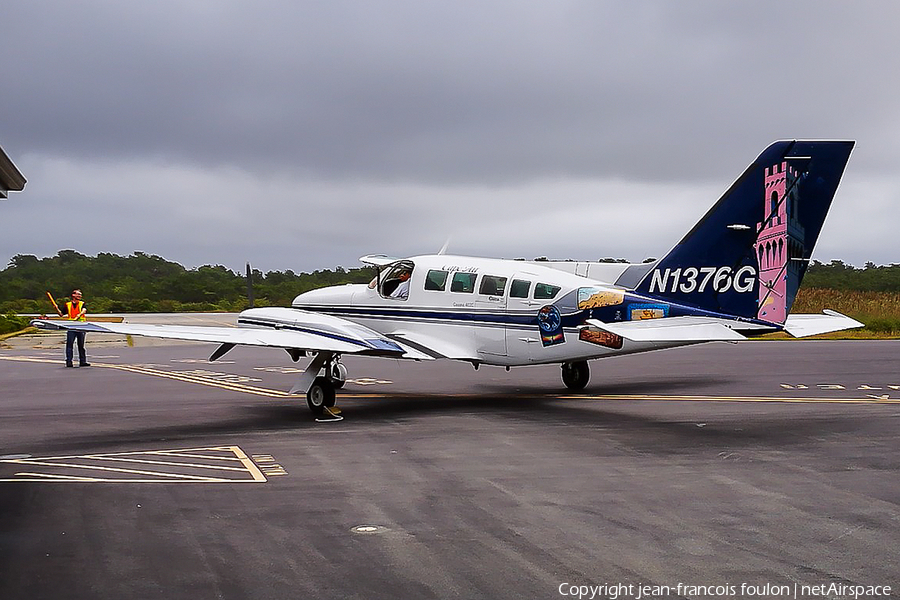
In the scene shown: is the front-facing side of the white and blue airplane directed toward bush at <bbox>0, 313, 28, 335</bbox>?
yes

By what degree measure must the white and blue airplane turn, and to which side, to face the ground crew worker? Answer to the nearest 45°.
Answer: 0° — it already faces them

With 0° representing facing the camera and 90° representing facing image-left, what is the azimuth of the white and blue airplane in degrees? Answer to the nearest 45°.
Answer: approximately 135°
